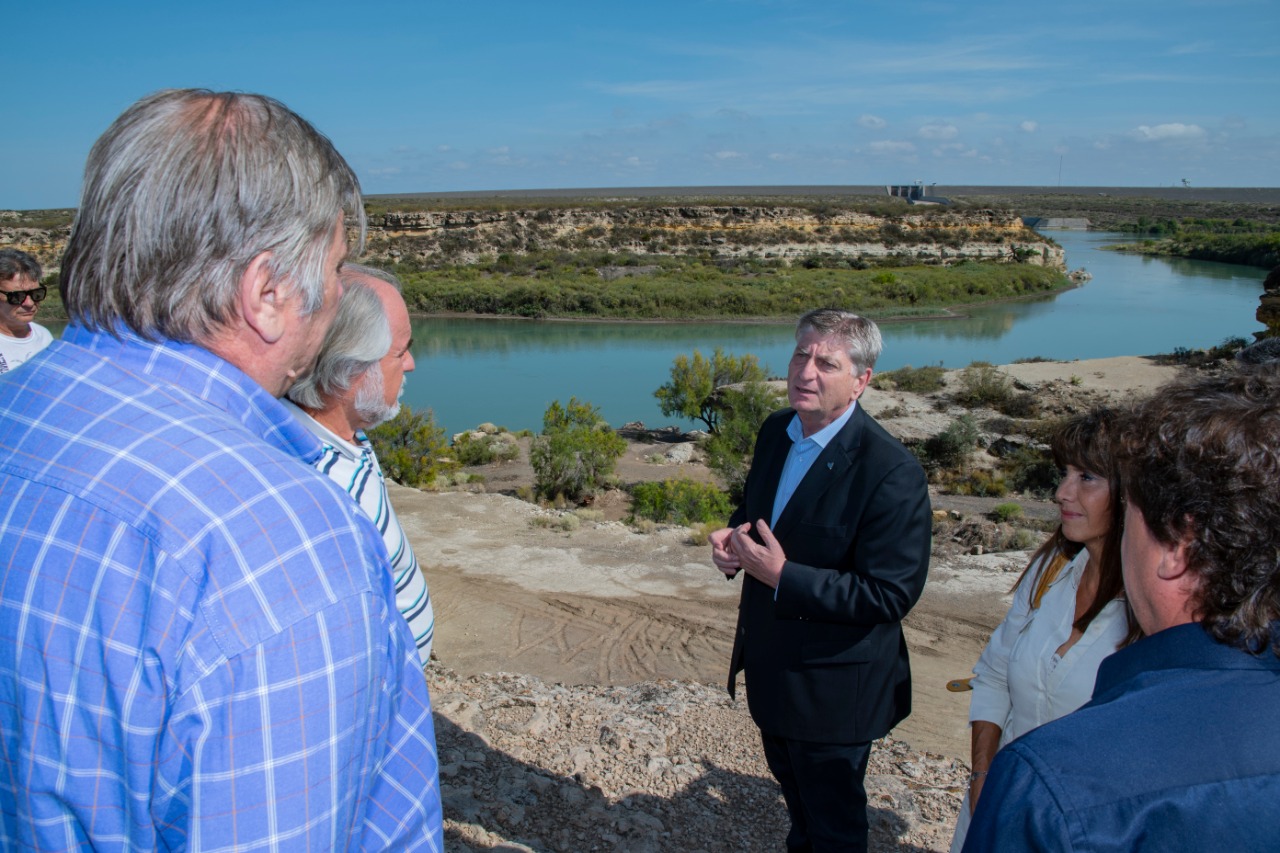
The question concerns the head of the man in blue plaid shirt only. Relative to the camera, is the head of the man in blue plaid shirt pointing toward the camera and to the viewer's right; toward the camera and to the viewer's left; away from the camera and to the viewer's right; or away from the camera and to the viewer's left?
away from the camera and to the viewer's right

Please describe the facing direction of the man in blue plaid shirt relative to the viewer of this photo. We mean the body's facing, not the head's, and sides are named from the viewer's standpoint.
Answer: facing away from the viewer and to the right of the viewer

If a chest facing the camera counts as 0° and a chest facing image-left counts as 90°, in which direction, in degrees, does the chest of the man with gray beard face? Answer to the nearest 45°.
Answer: approximately 270°

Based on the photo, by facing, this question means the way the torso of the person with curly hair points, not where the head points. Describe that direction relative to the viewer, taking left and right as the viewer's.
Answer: facing away from the viewer and to the left of the viewer

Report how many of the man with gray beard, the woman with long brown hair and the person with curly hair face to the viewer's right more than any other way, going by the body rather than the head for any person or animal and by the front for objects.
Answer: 1

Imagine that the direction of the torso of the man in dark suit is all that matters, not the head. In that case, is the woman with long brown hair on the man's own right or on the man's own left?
on the man's own left

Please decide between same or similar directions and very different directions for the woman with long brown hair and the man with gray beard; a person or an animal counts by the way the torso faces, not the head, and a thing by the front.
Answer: very different directions

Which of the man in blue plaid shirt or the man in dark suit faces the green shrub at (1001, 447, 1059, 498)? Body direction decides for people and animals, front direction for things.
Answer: the man in blue plaid shirt

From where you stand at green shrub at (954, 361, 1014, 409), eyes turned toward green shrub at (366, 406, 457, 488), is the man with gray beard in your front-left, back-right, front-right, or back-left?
front-left

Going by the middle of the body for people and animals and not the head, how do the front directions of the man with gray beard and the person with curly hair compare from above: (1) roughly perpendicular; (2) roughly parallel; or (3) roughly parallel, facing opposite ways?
roughly perpendicular

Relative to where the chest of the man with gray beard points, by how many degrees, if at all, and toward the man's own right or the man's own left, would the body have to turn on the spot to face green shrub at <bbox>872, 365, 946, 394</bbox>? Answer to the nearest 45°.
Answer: approximately 45° to the man's own left
